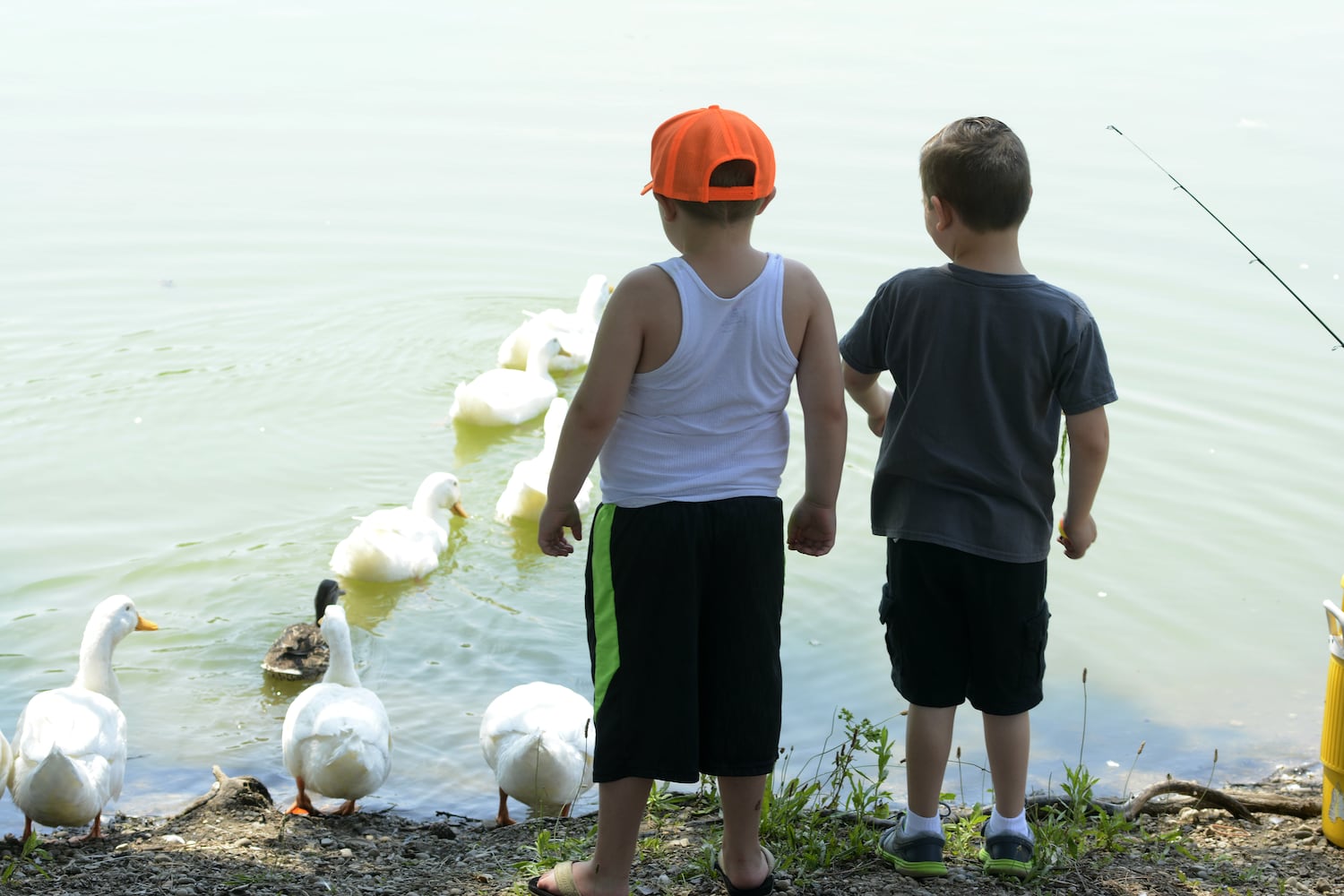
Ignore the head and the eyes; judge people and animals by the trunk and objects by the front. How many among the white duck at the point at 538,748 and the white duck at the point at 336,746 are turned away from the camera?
2

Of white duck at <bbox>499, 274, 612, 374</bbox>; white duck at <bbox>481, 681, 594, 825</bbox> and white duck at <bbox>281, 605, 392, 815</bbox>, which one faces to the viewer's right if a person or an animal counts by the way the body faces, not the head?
white duck at <bbox>499, 274, 612, 374</bbox>

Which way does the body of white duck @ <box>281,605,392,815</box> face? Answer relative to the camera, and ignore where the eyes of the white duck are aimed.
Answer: away from the camera

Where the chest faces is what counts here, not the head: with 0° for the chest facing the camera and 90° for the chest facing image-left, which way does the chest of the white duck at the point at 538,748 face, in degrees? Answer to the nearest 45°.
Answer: approximately 180°

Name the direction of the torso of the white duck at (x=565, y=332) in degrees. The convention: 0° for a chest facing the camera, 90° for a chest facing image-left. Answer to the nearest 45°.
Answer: approximately 270°

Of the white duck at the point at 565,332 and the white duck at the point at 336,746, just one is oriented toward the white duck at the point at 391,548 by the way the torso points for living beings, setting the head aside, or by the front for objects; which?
the white duck at the point at 336,746

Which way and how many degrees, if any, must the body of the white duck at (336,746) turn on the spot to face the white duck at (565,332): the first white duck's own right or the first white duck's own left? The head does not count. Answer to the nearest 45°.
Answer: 0° — it already faces it
